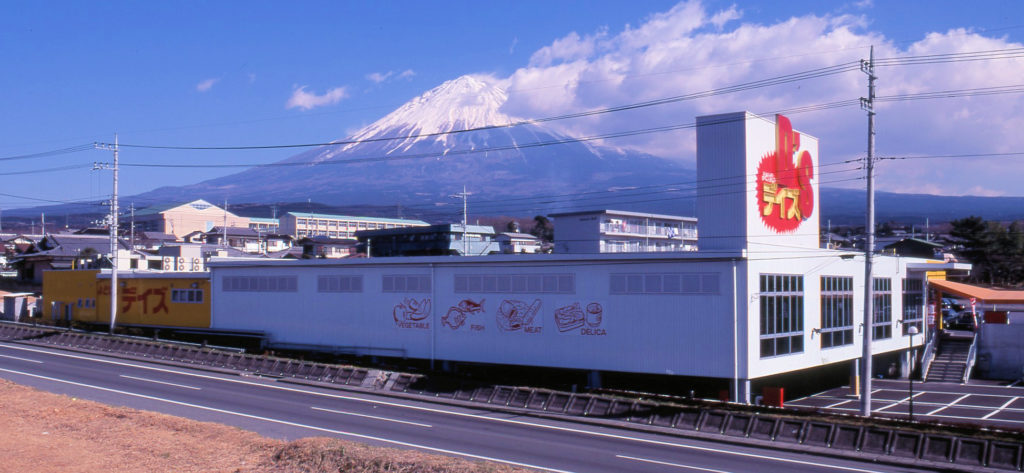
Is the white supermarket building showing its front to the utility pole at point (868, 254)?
yes

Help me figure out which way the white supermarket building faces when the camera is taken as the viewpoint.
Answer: facing the viewer and to the right of the viewer
